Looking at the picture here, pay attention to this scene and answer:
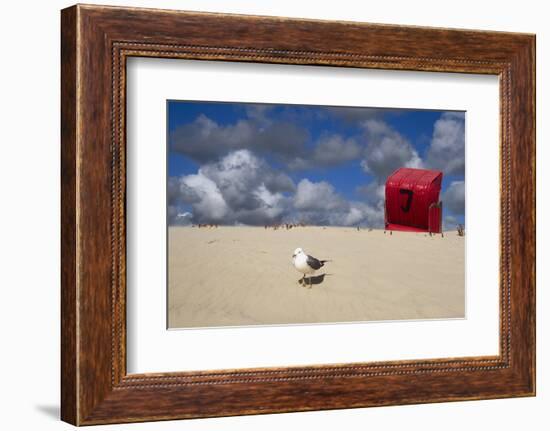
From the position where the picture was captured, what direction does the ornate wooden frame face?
facing the viewer and to the right of the viewer
